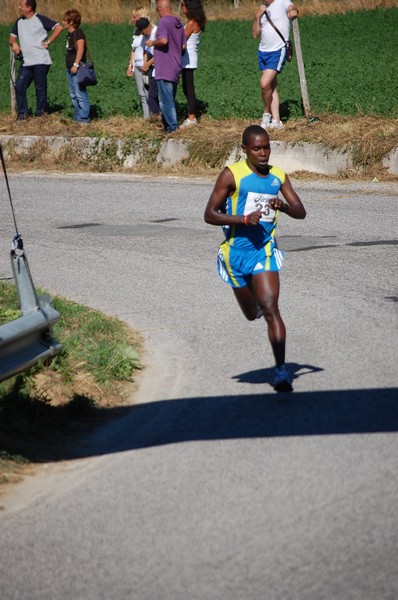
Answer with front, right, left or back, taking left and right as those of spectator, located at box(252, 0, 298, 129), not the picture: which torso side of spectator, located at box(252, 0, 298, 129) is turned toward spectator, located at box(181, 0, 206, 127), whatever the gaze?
right

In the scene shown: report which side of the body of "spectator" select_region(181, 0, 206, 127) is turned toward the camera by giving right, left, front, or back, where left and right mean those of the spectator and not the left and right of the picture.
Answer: left

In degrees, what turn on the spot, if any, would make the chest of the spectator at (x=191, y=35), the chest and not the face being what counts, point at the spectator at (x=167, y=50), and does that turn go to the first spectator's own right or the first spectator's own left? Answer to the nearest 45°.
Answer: approximately 45° to the first spectator's own left

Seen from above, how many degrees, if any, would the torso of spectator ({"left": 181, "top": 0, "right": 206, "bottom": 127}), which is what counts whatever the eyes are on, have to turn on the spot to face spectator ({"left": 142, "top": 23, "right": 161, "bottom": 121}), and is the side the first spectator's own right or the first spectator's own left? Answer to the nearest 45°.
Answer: approximately 45° to the first spectator's own right

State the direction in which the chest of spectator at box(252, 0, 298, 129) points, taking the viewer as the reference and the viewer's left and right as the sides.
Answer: facing the viewer and to the left of the viewer

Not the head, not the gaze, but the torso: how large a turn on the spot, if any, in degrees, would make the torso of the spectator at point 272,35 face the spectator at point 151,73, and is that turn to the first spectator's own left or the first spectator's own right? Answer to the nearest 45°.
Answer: approximately 90° to the first spectator's own right

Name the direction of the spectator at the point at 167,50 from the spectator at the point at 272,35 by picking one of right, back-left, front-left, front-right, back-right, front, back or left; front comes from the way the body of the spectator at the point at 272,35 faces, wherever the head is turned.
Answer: front-right
